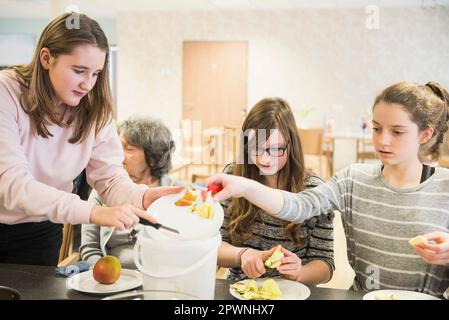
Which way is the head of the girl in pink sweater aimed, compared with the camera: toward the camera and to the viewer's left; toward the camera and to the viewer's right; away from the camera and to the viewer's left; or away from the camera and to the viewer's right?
toward the camera and to the viewer's right

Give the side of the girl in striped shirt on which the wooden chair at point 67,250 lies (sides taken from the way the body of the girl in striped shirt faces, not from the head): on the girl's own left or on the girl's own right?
on the girl's own right

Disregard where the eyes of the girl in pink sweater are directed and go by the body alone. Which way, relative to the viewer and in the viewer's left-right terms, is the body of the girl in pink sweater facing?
facing the viewer and to the right of the viewer

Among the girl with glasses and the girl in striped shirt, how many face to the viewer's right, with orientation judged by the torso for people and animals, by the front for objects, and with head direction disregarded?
0

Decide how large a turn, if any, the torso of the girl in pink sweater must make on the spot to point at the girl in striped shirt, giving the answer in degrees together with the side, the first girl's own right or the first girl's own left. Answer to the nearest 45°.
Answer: approximately 45° to the first girl's own left

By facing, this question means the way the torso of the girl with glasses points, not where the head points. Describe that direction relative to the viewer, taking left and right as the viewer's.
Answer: facing the viewer

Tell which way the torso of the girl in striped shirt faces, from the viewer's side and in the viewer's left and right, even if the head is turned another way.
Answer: facing the viewer and to the left of the viewer

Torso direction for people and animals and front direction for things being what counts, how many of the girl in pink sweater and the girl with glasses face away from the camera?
0
